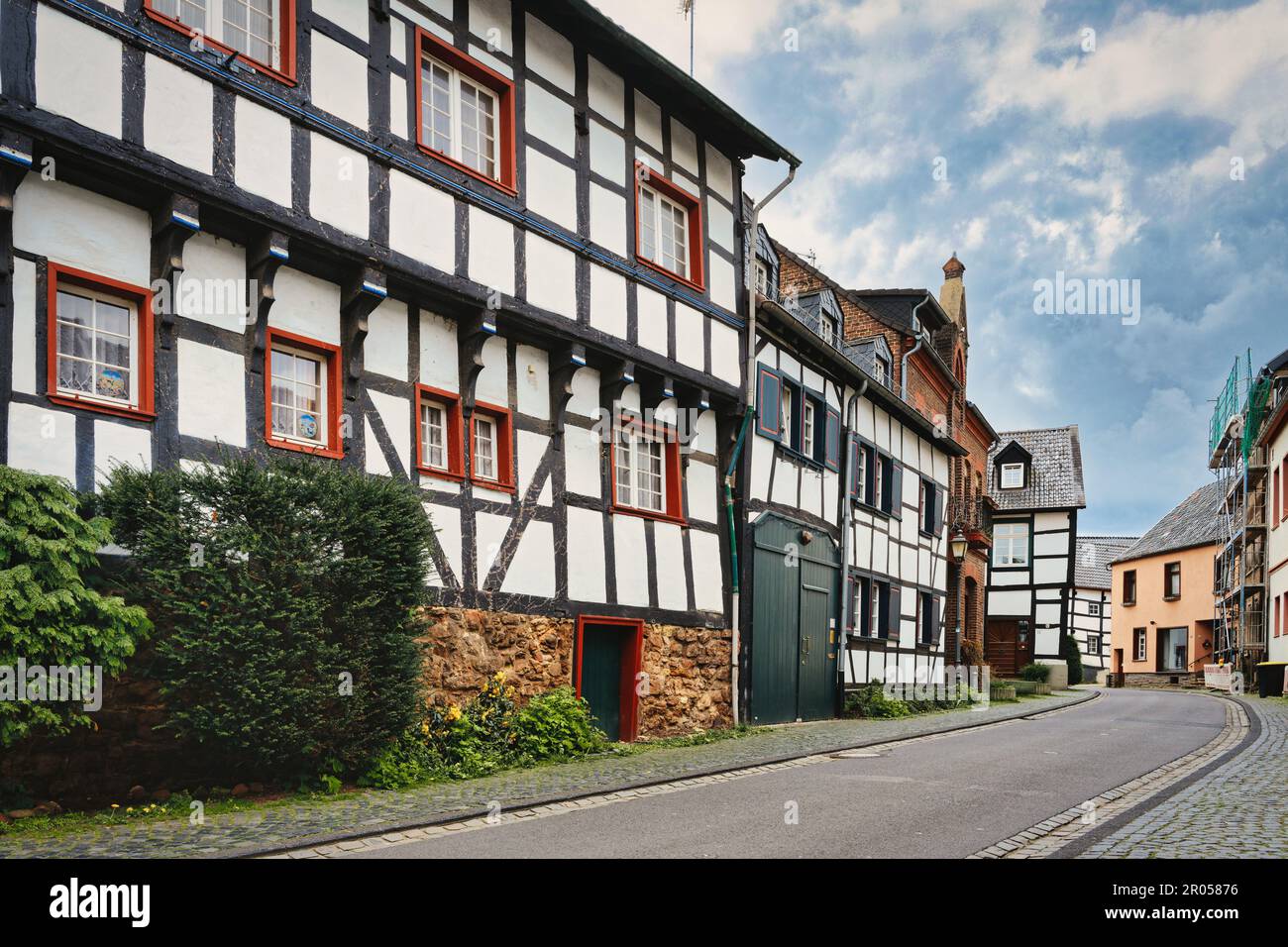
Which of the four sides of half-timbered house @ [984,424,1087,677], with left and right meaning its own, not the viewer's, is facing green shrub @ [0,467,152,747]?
front

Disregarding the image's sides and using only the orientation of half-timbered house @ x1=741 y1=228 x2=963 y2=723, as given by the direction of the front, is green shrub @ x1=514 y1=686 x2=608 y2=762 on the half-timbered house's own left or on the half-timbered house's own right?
on the half-timbered house's own right

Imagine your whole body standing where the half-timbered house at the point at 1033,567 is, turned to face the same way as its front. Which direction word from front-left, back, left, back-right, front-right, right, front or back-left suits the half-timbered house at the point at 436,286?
front

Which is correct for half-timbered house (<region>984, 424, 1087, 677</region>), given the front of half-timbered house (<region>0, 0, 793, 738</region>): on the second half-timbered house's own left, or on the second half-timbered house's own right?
on the second half-timbered house's own left

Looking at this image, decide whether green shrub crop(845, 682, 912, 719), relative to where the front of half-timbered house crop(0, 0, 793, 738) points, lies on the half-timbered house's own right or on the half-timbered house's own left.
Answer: on the half-timbered house's own left

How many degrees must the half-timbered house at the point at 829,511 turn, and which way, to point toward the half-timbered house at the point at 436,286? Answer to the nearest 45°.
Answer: approximately 45° to its right

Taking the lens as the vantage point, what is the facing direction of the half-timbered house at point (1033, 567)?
facing the viewer

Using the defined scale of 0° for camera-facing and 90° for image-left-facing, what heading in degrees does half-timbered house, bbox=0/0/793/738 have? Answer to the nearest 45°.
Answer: approximately 315°

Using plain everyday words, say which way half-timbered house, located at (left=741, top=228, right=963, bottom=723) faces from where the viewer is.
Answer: facing the viewer and to the right of the viewer

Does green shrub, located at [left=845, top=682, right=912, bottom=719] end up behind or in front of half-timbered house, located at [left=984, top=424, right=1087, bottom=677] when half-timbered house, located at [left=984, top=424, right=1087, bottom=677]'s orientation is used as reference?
in front

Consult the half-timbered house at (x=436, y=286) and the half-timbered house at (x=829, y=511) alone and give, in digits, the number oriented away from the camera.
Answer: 0

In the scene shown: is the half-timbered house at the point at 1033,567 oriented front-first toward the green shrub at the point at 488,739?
yes
